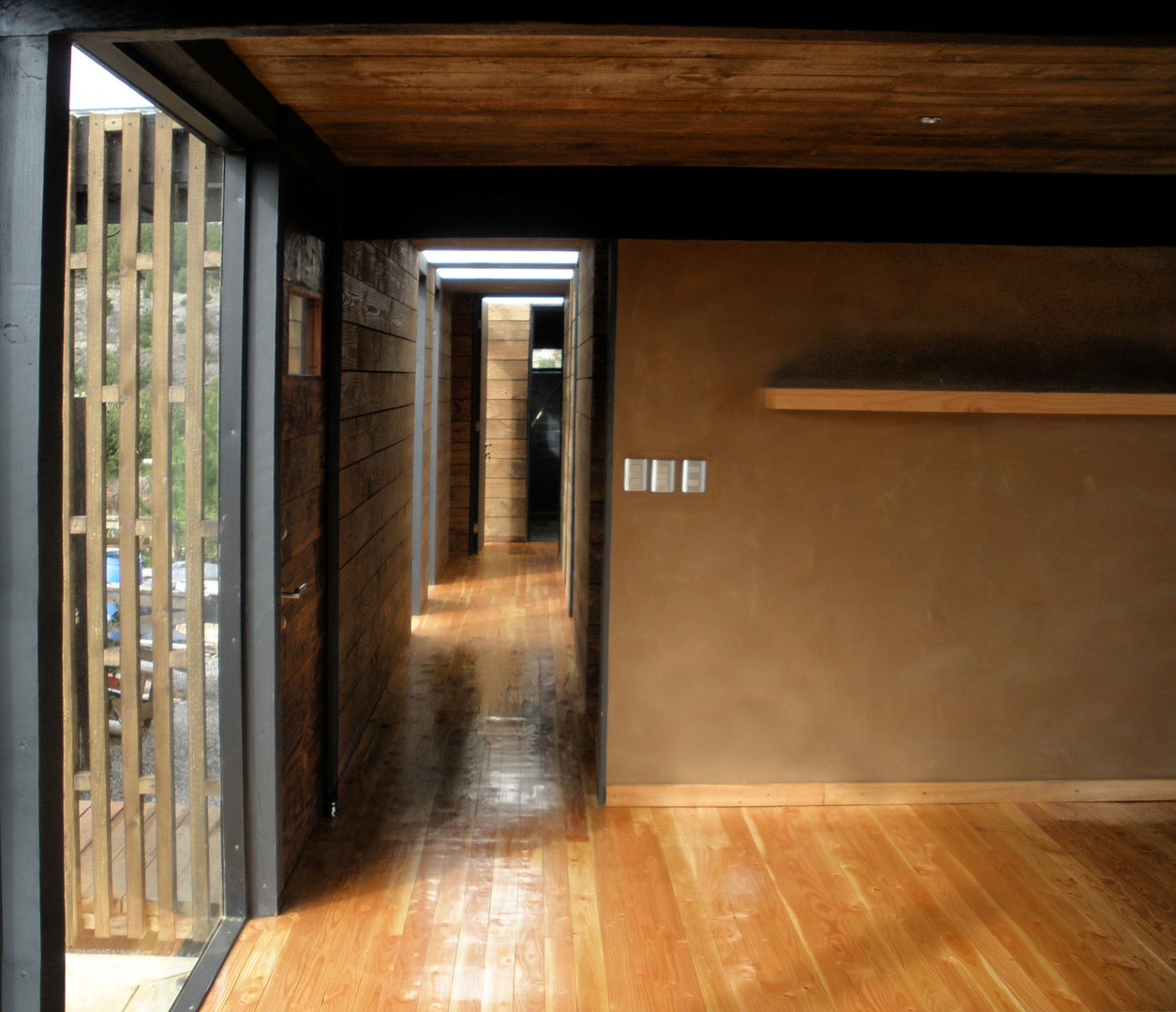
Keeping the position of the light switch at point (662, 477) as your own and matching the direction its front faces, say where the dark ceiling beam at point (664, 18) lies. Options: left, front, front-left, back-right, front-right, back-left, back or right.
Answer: front

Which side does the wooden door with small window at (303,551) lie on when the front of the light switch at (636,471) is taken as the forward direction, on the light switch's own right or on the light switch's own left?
on the light switch's own right

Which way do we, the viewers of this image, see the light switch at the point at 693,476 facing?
facing the viewer

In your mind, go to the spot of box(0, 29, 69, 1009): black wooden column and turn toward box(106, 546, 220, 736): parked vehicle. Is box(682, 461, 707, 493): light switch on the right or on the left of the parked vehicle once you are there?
right

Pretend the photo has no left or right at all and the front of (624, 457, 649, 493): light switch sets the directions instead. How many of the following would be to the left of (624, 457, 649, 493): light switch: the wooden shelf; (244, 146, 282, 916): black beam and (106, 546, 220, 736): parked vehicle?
1

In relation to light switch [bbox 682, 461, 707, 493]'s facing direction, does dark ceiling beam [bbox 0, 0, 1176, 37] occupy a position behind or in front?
in front

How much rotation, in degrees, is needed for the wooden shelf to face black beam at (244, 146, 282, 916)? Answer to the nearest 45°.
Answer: approximately 45° to its right

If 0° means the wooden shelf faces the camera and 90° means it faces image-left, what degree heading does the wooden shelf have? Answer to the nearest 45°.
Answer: approximately 0°

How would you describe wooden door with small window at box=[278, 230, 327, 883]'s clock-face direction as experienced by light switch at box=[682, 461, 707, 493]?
The wooden door with small window is roughly at 2 o'clock from the light switch.
